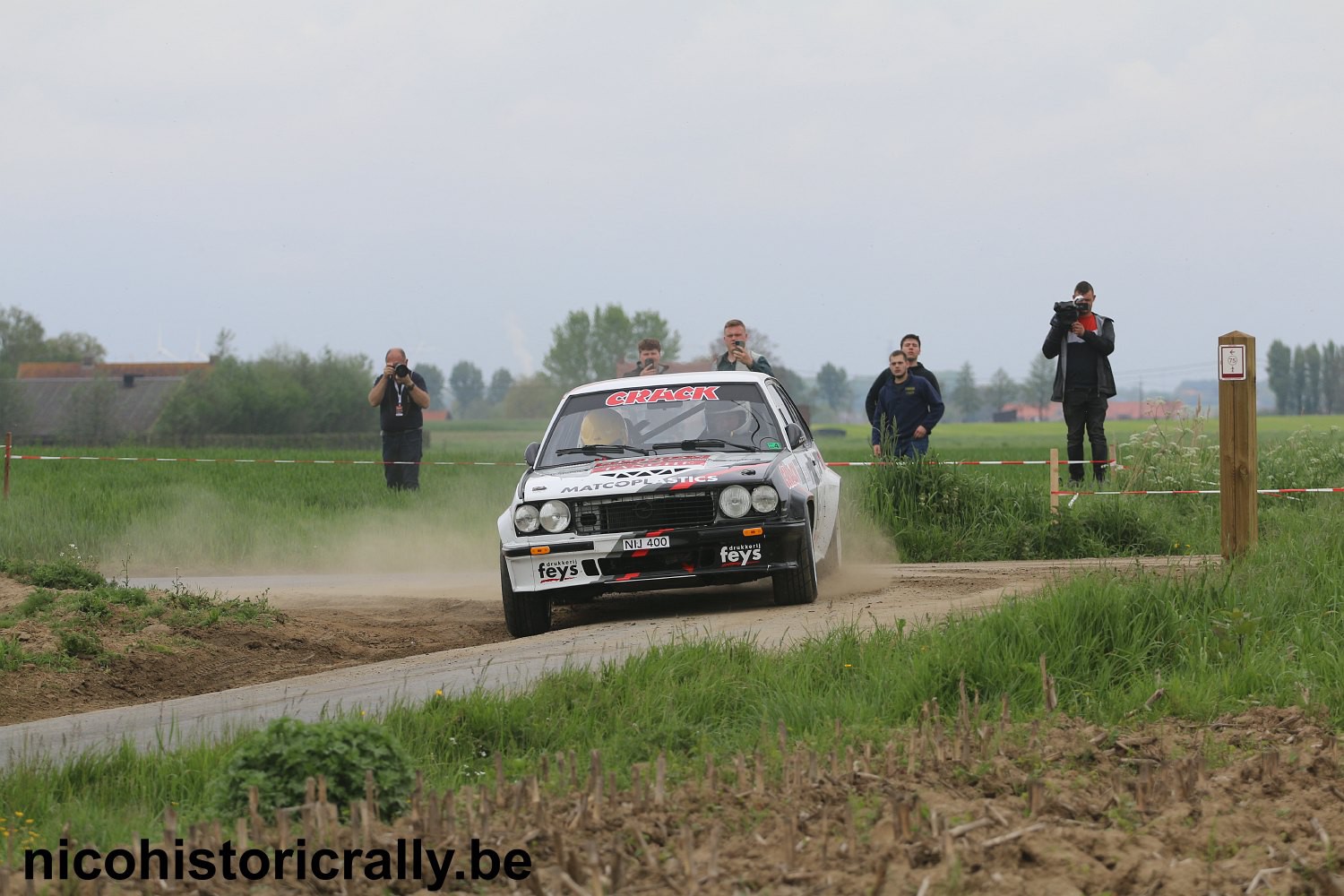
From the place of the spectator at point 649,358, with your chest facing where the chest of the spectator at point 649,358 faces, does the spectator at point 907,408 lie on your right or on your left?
on your left

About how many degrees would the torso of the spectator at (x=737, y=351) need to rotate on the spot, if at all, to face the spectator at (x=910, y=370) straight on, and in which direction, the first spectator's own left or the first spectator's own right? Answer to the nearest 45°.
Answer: approximately 135° to the first spectator's own left

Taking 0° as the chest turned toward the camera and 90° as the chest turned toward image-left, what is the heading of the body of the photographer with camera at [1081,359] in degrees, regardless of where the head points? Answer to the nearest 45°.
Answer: approximately 0°

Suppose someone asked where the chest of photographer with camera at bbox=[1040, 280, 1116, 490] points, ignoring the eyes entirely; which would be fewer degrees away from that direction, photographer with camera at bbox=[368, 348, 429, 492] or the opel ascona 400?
the opel ascona 400

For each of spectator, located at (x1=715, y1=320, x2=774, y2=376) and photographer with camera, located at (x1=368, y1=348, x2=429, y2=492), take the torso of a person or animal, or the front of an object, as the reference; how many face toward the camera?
2
